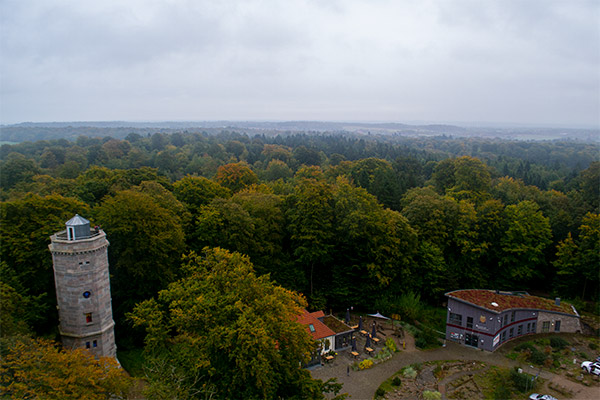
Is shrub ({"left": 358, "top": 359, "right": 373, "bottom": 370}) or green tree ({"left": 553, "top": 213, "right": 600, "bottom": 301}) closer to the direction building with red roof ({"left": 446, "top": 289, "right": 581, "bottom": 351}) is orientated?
the shrub

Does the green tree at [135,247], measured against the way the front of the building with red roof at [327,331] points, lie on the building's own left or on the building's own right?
on the building's own right

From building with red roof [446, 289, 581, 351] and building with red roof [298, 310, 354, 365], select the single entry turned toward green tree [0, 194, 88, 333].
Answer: building with red roof [446, 289, 581, 351]

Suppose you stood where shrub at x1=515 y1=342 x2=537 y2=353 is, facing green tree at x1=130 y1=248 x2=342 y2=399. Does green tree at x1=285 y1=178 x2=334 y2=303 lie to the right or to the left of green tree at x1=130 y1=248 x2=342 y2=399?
right

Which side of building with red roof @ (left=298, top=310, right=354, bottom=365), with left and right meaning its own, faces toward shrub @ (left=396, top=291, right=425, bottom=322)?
left

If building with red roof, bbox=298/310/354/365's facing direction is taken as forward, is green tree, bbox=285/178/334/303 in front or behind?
behind

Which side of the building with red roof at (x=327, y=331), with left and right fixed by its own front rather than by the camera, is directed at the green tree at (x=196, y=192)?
back

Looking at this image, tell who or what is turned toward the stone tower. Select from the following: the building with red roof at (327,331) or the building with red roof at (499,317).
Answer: the building with red roof at (499,317)

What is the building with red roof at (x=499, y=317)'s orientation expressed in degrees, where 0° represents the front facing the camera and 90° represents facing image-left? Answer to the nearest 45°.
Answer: approximately 45°

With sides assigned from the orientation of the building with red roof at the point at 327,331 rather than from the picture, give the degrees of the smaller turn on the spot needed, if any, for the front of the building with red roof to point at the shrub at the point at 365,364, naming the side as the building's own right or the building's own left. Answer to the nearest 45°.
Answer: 0° — it already faces it
